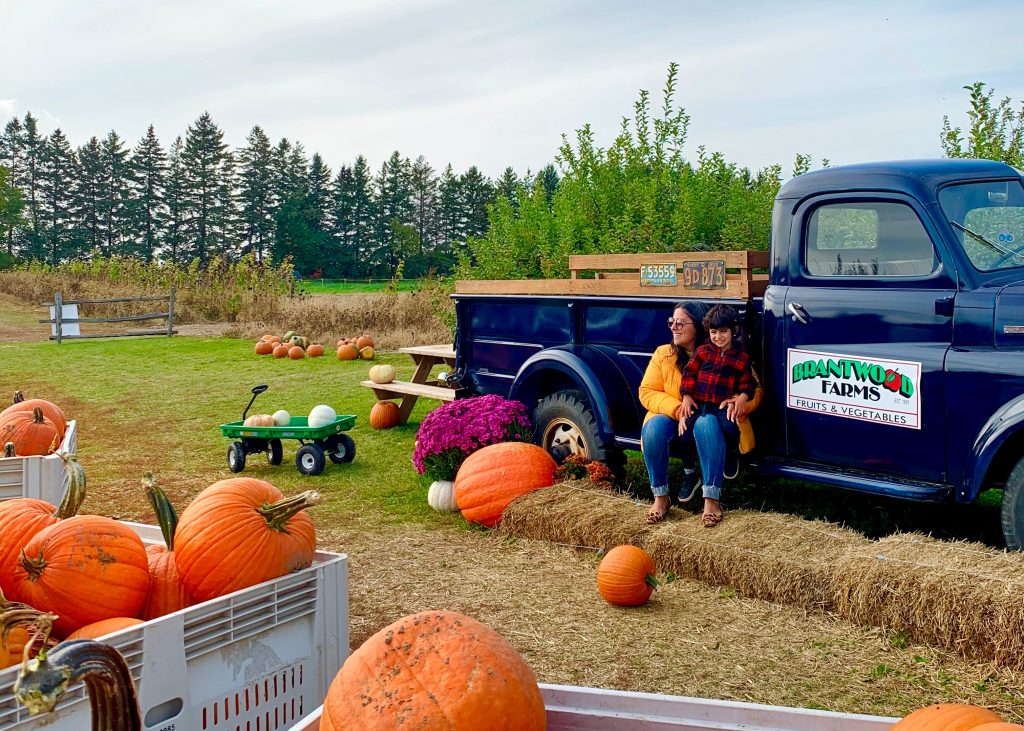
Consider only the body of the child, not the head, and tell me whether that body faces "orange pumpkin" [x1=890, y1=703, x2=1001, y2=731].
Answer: yes

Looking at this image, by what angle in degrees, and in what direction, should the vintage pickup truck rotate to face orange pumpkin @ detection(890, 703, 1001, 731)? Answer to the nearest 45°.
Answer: approximately 45° to its right

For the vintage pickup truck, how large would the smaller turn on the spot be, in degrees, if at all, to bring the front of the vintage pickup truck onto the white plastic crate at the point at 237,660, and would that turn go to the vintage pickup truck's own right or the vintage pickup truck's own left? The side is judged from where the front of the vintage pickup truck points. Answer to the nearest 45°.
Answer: approximately 90° to the vintage pickup truck's own right

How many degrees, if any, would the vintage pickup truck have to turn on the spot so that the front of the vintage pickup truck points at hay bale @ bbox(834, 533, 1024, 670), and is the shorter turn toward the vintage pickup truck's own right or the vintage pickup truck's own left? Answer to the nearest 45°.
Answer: approximately 45° to the vintage pickup truck's own right

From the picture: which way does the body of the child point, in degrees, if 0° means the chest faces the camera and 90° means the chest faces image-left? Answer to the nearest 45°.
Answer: approximately 0°

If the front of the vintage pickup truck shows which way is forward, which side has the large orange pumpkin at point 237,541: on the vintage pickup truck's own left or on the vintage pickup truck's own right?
on the vintage pickup truck's own right

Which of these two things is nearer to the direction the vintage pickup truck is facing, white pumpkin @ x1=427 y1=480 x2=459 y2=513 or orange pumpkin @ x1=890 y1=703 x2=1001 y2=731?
the orange pumpkin

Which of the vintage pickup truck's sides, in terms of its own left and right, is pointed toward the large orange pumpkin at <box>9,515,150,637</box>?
right

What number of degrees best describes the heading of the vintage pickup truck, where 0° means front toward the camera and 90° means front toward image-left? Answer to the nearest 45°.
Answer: approximately 315°
